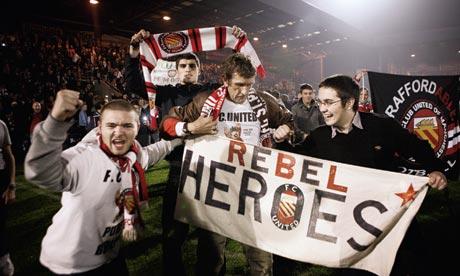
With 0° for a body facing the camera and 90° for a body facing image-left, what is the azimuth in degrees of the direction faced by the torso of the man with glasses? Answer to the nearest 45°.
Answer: approximately 45°

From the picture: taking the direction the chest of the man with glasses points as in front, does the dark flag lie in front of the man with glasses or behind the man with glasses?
behind
